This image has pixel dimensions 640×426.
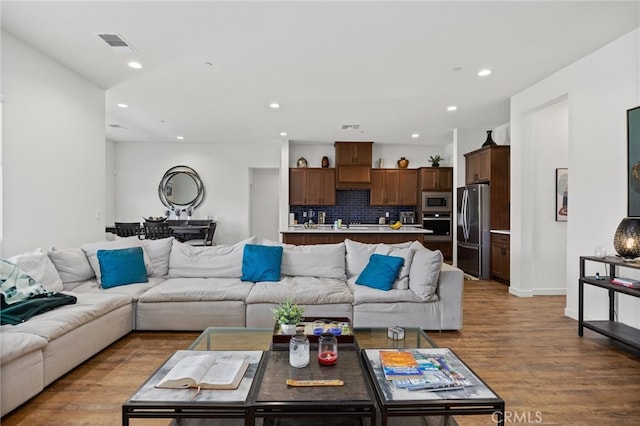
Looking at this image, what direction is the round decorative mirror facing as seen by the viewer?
toward the camera

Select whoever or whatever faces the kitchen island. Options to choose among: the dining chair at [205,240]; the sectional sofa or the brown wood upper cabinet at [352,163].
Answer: the brown wood upper cabinet

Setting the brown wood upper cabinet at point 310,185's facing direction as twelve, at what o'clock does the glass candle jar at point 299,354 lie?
The glass candle jar is roughly at 12 o'clock from the brown wood upper cabinet.

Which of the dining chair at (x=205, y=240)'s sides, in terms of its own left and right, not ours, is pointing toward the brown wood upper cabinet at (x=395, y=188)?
back

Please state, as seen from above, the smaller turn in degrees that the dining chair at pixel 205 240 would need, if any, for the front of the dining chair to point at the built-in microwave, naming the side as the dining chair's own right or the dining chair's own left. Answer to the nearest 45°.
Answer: approximately 180°

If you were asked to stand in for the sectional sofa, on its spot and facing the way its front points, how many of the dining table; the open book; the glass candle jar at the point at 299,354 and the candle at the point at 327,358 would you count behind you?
1

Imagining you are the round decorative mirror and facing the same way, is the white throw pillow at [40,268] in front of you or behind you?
in front

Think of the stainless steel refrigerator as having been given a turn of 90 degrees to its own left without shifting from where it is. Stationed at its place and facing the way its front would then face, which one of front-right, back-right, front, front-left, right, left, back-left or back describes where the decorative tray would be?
front-right

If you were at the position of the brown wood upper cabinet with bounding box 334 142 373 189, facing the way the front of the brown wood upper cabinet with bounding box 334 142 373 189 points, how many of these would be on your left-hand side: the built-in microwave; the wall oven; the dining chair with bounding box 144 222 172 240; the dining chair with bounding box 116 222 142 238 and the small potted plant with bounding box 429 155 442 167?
3

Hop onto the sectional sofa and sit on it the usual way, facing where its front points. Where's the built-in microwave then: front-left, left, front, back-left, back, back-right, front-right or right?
back-left

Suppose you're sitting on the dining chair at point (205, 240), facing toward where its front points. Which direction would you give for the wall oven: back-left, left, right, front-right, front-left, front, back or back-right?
back

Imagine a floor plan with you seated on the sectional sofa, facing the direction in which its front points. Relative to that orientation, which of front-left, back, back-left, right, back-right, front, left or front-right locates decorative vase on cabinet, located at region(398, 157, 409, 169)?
back-left

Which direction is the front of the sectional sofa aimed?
toward the camera

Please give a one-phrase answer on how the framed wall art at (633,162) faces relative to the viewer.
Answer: facing the viewer and to the left of the viewer

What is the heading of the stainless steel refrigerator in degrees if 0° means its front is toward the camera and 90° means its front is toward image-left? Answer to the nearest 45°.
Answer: approximately 45°
